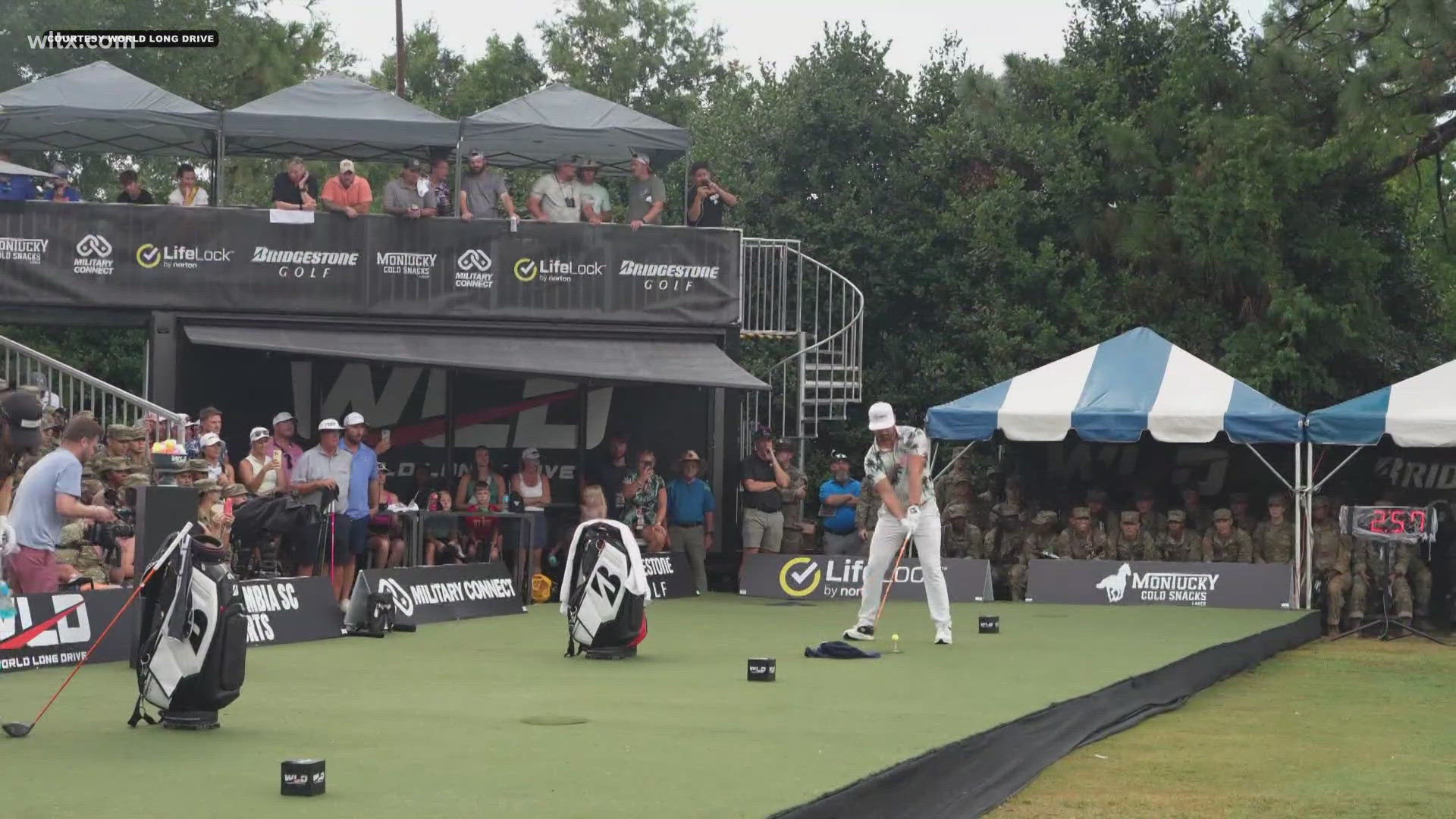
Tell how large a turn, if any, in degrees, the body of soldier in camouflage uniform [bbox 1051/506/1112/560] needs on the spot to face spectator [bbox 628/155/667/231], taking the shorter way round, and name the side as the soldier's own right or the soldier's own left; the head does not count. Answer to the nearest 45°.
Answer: approximately 90° to the soldier's own right

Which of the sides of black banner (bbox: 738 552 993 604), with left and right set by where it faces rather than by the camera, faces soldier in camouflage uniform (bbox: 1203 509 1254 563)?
left

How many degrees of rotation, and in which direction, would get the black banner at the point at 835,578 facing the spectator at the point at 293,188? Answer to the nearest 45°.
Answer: approximately 90° to its right

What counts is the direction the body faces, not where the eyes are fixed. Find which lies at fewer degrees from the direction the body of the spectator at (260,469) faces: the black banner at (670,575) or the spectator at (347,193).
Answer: the black banner

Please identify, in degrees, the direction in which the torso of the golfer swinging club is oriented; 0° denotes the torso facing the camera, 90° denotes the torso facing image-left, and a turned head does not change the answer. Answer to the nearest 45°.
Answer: approximately 0°

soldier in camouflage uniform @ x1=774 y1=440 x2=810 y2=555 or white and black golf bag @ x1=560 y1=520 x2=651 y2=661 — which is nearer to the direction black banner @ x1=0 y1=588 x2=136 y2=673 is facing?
the white and black golf bag

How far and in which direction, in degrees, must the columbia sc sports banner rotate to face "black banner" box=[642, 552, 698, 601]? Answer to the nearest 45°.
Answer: approximately 135° to its left

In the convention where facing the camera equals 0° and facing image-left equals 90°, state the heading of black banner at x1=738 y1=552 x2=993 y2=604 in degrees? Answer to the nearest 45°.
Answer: approximately 0°
